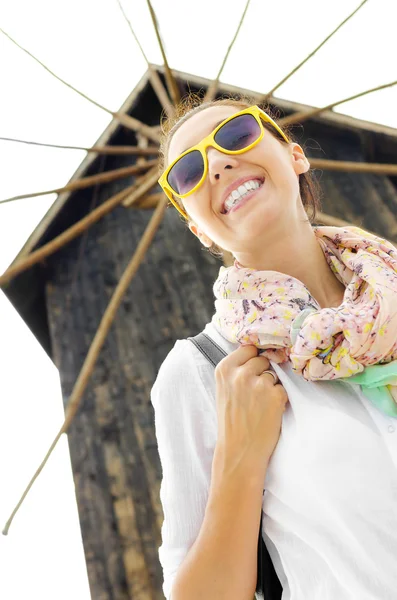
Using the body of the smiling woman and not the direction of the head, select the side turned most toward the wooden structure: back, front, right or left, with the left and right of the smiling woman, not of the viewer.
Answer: back

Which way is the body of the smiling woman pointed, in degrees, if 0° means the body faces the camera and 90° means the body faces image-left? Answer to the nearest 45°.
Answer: approximately 0°
